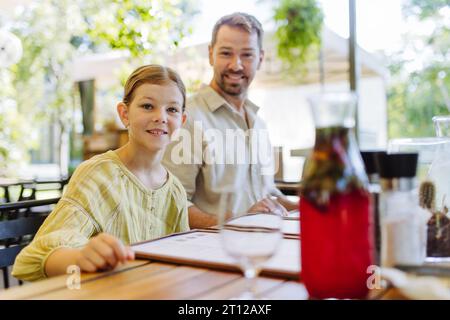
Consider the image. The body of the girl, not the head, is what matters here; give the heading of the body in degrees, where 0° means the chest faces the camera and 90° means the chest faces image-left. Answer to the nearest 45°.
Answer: approximately 315°

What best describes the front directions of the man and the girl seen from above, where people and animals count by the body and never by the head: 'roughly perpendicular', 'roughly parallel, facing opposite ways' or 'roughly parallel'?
roughly parallel

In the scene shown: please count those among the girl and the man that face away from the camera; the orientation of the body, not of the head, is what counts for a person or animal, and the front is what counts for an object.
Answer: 0

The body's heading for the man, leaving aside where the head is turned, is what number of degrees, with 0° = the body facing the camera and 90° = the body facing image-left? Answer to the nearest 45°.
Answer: approximately 315°

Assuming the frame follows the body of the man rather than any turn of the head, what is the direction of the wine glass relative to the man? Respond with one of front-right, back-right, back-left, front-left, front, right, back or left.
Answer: front-right

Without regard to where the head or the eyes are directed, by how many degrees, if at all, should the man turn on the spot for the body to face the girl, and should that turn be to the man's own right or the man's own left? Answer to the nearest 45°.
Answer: approximately 45° to the man's own right

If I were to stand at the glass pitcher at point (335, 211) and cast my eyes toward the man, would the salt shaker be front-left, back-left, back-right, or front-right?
front-right

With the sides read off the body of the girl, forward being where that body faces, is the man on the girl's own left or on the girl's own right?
on the girl's own left

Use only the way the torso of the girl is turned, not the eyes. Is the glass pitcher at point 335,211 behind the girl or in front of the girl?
in front
